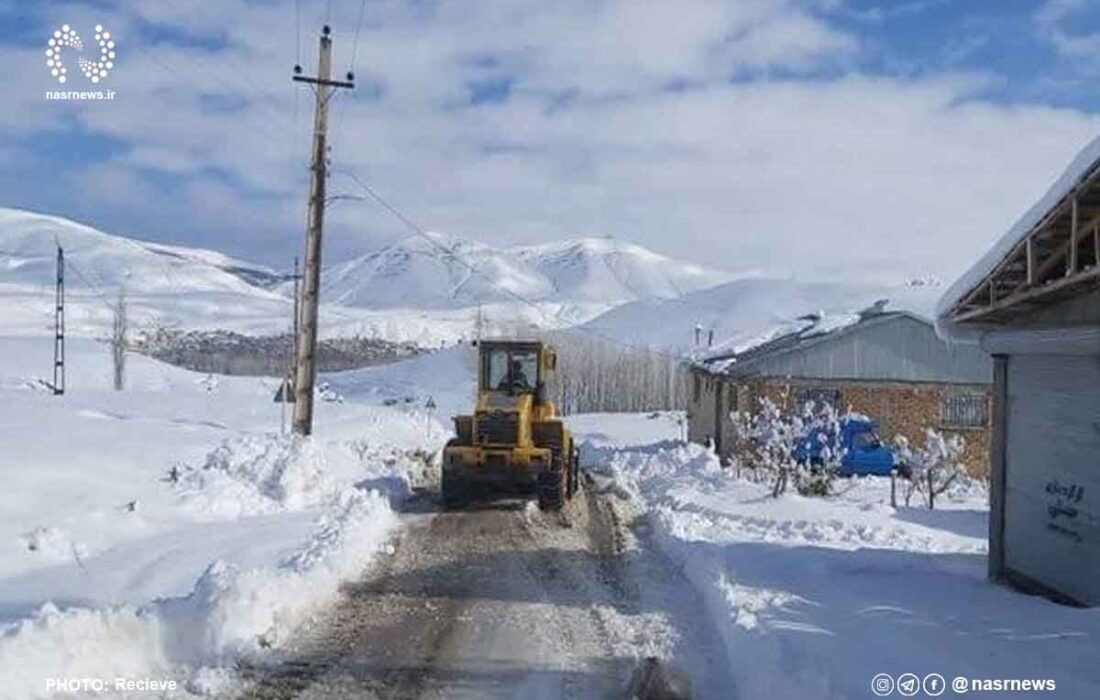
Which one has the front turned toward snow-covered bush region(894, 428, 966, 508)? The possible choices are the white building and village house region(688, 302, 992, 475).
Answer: the village house

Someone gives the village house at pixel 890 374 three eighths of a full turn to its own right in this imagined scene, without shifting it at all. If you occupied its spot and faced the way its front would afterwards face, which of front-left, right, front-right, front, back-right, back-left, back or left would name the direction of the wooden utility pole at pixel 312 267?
left

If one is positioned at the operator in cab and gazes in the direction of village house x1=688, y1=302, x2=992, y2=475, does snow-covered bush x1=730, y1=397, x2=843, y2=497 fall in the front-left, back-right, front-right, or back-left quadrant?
front-right

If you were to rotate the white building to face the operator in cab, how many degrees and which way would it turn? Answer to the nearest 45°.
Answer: approximately 90° to its right

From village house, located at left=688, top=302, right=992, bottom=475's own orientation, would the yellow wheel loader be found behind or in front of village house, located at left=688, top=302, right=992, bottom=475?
in front

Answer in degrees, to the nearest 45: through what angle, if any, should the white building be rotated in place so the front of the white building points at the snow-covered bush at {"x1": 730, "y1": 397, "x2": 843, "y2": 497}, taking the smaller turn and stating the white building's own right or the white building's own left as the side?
approximately 90° to the white building's own right

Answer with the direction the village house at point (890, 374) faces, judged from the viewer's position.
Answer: facing the viewer

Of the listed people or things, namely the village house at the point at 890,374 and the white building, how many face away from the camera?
0

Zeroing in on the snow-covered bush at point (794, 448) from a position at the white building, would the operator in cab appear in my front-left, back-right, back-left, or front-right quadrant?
front-left

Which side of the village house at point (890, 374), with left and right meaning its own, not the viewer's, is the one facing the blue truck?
front

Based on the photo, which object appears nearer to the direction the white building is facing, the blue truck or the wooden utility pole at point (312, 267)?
the wooden utility pole

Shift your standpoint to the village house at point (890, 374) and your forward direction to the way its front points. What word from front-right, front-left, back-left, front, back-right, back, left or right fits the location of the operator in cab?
front-right

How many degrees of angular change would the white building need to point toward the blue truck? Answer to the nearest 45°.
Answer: approximately 135° to its right

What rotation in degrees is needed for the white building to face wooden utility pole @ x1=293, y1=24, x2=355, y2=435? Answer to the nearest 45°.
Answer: approximately 90° to its right

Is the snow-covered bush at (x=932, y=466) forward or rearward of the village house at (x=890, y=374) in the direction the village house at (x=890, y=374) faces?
forward

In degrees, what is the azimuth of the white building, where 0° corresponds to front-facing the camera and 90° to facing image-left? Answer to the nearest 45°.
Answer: approximately 45°
